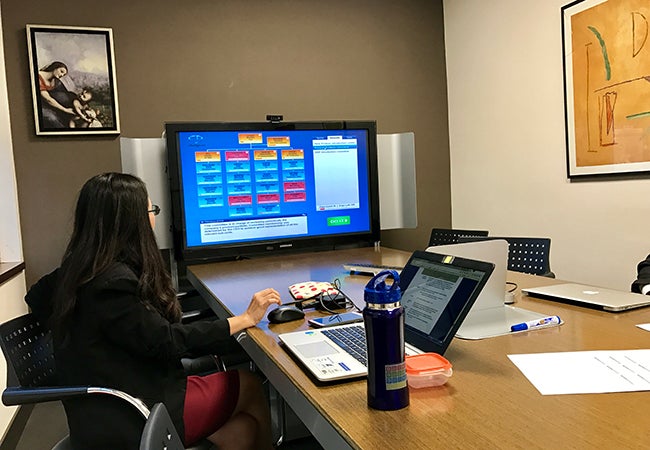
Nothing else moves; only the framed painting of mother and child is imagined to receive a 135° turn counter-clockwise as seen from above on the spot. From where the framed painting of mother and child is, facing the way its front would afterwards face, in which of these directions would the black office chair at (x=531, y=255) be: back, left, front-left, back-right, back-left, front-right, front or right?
right

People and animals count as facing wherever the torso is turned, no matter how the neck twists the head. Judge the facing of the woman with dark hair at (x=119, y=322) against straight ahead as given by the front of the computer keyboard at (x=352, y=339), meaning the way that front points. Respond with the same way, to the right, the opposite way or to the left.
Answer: the opposite way

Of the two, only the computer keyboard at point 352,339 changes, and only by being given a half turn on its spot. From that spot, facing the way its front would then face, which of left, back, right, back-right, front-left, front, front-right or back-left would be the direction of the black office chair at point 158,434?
back

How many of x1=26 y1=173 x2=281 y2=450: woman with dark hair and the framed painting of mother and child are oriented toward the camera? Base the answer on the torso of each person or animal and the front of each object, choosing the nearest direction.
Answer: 1

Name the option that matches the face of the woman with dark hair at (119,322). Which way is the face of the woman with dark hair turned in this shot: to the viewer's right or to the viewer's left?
to the viewer's right

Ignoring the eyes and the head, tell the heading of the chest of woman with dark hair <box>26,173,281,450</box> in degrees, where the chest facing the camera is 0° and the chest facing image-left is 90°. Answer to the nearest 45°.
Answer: approximately 225°

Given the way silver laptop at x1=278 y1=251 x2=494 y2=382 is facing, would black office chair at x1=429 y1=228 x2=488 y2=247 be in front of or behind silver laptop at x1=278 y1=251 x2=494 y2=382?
behind

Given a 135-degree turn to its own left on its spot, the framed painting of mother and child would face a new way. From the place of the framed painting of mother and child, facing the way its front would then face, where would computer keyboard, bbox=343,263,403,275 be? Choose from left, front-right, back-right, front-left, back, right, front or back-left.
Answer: right

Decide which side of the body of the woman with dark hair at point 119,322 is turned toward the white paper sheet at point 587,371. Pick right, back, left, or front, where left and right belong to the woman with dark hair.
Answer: right

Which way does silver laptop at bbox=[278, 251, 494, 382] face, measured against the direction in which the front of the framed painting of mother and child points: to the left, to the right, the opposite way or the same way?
to the right

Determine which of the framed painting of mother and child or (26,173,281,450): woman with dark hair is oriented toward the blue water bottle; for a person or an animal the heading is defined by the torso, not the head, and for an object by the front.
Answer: the framed painting of mother and child

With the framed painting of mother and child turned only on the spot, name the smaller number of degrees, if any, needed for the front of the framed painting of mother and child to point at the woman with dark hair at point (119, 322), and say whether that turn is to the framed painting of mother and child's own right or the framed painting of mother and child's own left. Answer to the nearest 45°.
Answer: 0° — it already faces them

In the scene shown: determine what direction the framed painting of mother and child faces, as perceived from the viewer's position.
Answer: facing the viewer

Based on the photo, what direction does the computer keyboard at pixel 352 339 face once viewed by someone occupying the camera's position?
facing the viewer and to the left of the viewer
